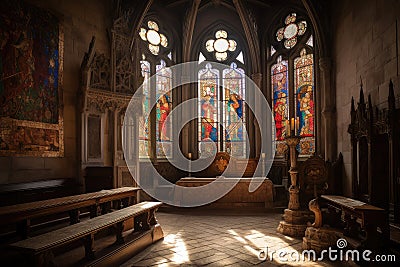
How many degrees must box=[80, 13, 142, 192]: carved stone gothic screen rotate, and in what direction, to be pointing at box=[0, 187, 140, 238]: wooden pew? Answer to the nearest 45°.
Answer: approximately 45° to its right

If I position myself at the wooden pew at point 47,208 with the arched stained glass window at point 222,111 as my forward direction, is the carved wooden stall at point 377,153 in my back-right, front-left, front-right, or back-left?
front-right

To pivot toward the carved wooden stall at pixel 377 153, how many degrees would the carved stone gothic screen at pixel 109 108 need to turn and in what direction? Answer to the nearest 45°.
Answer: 0° — it already faces it

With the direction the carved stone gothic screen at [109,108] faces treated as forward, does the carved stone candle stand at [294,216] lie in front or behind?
in front

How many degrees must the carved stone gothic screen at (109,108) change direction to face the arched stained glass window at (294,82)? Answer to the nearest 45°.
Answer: approximately 45° to its left

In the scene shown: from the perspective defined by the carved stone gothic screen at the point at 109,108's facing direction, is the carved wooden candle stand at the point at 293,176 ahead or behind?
ahead

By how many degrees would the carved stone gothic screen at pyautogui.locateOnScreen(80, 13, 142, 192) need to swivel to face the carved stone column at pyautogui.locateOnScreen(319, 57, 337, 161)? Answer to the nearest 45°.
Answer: approximately 45° to its left

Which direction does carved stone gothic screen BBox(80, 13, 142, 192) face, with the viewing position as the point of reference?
facing the viewer and to the right of the viewer

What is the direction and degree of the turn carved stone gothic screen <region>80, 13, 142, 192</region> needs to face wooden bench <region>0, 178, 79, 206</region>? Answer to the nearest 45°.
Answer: approximately 90° to its right

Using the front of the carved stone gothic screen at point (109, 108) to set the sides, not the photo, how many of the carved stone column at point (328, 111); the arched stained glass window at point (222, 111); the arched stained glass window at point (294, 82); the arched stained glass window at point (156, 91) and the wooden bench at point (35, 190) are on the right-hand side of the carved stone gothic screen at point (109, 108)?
1

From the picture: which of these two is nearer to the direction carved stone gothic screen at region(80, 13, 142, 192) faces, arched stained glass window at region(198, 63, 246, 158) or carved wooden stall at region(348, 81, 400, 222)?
the carved wooden stall

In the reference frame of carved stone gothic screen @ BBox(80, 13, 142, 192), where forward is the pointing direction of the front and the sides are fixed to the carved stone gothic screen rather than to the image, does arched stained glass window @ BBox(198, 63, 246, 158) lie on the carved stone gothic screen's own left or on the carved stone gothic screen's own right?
on the carved stone gothic screen's own left

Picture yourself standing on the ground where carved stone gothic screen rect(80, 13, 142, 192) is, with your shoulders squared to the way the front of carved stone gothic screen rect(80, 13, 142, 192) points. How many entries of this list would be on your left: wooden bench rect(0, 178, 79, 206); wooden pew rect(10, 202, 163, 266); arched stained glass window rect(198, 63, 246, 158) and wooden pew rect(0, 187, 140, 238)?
1

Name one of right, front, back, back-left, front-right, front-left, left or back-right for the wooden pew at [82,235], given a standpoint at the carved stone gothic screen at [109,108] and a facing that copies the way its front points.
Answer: front-right

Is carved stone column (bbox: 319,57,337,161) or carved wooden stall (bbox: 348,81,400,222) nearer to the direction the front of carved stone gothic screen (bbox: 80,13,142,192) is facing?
the carved wooden stall

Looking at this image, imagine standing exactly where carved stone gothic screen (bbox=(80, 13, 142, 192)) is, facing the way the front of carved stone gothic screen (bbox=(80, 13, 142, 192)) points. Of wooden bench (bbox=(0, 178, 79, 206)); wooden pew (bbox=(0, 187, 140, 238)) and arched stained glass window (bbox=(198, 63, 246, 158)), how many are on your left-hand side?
1
